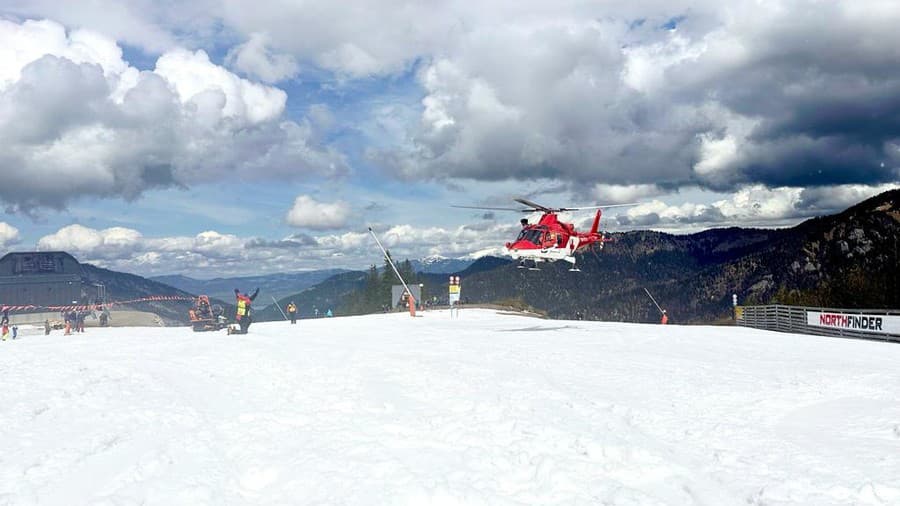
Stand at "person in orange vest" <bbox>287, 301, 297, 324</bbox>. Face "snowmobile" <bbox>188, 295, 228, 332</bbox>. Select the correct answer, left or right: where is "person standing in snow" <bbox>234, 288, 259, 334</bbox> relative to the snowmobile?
left

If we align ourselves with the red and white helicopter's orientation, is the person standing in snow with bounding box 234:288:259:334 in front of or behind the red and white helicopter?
in front

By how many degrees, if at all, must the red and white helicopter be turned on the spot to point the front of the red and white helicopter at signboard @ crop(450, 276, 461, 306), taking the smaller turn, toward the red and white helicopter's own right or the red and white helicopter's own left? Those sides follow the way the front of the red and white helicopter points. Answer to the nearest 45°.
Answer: approximately 90° to the red and white helicopter's own right

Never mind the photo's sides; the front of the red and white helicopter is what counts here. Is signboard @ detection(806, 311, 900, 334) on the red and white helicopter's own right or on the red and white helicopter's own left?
on the red and white helicopter's own left

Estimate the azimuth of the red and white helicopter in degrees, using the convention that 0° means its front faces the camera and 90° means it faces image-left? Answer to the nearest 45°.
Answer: approximately 45°

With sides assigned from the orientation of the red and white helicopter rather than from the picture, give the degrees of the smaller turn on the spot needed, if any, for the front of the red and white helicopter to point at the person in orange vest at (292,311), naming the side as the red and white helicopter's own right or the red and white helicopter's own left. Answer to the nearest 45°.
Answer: approximately 45° to the red and white helicopter's own right
